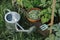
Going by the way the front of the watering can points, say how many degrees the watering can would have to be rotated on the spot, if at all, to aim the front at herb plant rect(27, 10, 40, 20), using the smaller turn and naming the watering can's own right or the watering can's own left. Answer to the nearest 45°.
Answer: approximately 45° to the watering can's own left

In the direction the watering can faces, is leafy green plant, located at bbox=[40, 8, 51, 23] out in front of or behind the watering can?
in front

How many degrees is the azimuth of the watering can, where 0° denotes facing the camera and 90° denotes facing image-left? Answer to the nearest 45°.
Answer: approximately 315°
